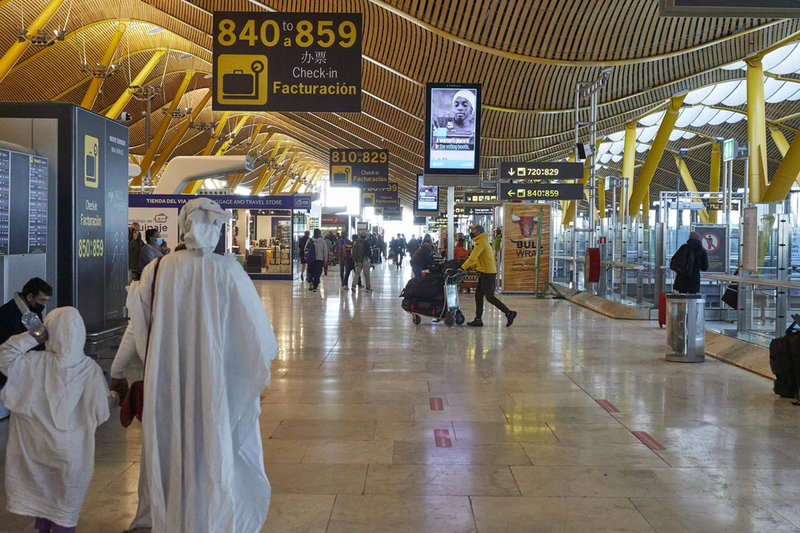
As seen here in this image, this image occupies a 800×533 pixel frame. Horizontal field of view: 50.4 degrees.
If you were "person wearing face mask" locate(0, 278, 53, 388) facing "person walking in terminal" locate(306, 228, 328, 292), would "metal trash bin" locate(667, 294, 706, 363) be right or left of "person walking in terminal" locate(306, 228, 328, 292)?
right

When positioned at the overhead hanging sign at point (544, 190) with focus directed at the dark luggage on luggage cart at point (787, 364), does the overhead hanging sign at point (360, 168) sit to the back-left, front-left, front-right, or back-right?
back-right

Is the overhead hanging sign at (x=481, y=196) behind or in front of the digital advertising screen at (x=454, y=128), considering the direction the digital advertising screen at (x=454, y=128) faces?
behind

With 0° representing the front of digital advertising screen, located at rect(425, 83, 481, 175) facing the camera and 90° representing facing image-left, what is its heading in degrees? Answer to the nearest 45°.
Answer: approximately 0°

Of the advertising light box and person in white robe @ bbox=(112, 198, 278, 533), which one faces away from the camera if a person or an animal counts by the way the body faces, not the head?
the person in white robe

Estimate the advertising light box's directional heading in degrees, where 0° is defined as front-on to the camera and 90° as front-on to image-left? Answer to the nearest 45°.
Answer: approximately 0°

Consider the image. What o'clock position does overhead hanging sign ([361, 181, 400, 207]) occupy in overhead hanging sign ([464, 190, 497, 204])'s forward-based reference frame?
overhead hanging sign ([361, 181, 400, 207]) is roughly at 5 o'clock from overhead hanging sign ([464, 190, 497, 204]).

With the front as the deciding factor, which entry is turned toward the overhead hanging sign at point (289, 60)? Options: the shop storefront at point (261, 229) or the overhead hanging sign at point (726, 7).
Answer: the shop storefront

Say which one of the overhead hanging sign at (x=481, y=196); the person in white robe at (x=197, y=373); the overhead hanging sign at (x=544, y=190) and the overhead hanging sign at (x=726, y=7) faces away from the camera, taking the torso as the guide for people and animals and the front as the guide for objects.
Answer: the person in white robe

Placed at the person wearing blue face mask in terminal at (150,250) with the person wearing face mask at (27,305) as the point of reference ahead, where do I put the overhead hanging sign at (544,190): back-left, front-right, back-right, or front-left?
back-left

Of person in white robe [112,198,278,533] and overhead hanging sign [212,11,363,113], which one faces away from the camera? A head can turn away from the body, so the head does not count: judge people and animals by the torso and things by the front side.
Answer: the person in white robe

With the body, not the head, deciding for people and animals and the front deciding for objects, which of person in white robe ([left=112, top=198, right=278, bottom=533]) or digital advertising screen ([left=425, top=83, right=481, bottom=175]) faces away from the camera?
the person in white robe

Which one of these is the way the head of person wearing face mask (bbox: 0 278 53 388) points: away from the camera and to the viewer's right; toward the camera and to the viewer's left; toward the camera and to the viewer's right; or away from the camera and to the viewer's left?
toward the camera and to the viewer's right
